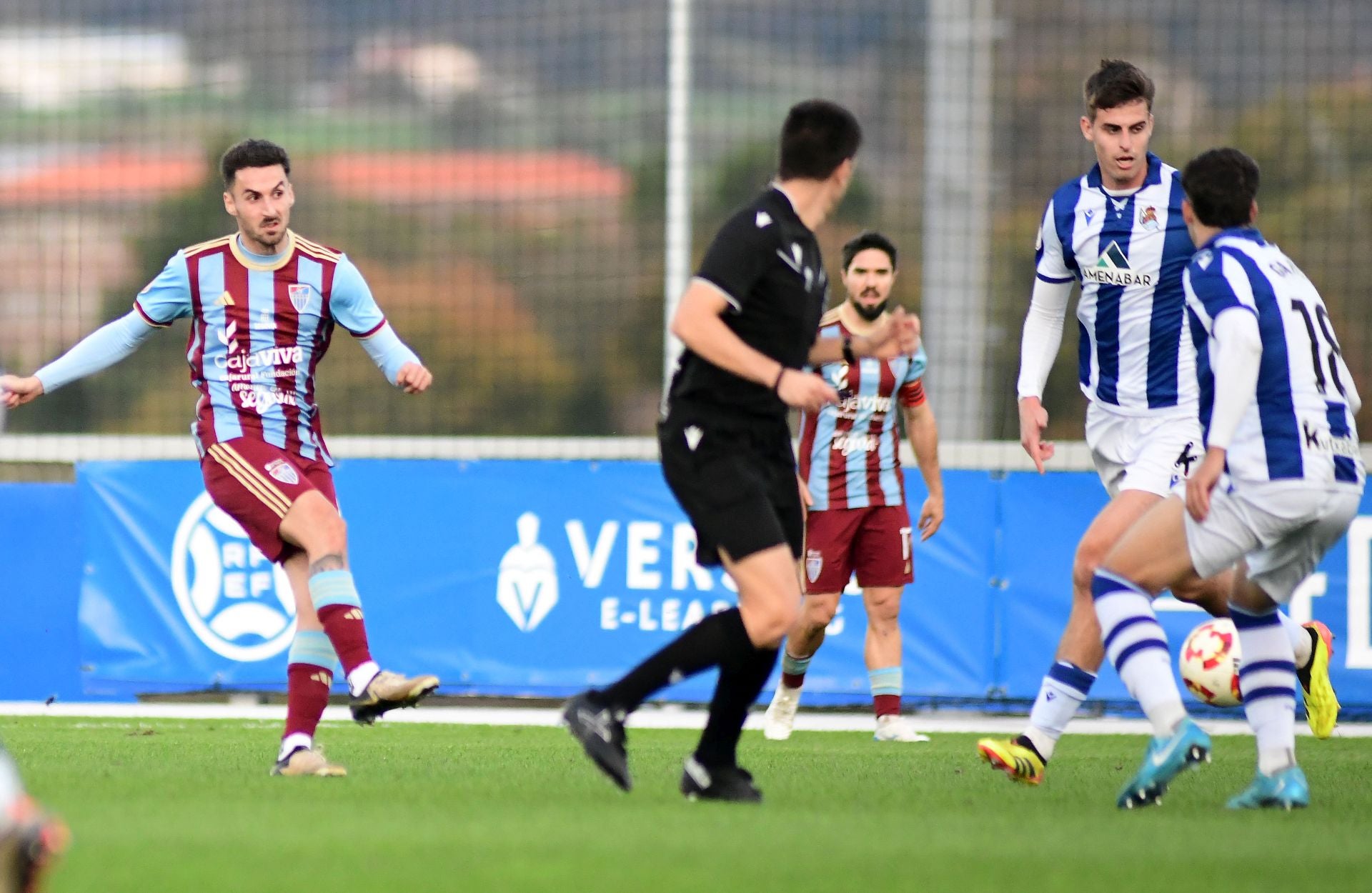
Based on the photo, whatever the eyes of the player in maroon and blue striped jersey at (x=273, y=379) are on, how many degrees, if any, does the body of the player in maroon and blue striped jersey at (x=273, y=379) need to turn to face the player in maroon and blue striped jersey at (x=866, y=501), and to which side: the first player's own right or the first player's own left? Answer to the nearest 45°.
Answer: approximately 135° to the first player's own left

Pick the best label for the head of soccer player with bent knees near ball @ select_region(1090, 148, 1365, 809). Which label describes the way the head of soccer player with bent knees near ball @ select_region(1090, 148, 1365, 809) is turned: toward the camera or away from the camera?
away from the camera

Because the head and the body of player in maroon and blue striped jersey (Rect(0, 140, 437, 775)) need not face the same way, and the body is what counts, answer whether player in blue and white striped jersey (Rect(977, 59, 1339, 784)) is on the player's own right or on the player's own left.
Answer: on the player's own left

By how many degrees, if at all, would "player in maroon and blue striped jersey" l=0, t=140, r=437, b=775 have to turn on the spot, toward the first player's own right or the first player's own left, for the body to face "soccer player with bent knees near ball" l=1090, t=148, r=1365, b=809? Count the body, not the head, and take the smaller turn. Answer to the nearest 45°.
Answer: approximately 45° to the first player's own left

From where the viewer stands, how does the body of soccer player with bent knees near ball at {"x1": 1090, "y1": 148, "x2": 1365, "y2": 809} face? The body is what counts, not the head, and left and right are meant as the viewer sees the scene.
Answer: facing away from the viewer and to the left of the viewer

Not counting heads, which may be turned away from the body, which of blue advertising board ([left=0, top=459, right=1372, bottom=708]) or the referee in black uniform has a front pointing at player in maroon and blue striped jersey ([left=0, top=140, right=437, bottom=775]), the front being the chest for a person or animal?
the blue advertising board
